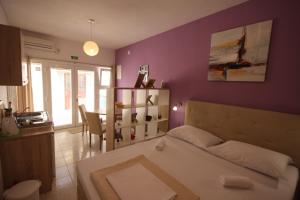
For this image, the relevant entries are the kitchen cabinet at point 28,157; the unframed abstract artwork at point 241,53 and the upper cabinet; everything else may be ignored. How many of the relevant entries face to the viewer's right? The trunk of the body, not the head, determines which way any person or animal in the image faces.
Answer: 2

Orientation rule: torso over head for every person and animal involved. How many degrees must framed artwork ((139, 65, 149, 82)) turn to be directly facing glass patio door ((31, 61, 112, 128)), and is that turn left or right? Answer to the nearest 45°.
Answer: approximately 45° to its right

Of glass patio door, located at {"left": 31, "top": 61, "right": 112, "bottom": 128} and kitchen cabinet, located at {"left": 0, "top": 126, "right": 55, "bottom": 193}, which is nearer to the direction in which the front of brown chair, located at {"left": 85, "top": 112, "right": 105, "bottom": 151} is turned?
the glass patio door

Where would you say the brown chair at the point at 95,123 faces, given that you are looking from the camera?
facing away from the viewer and to the right of the viewer

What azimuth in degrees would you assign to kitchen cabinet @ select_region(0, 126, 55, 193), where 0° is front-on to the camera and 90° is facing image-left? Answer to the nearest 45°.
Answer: approximately 270°

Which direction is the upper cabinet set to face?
to the viewer's right

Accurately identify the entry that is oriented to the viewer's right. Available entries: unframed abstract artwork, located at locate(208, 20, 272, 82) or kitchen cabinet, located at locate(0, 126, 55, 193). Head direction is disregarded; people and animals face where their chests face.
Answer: the kitchen cabinet

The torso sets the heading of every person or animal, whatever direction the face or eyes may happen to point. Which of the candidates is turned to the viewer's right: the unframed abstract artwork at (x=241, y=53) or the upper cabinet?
the upper cabinet

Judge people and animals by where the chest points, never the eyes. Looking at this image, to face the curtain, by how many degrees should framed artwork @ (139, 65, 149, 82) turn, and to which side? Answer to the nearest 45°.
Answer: approximately 45° to its right

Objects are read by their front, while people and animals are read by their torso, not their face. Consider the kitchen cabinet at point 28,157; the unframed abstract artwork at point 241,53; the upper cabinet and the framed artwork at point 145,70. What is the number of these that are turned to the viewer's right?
2

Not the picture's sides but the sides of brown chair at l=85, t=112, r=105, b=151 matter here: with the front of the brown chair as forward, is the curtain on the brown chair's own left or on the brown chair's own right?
on the brown chair's own left
